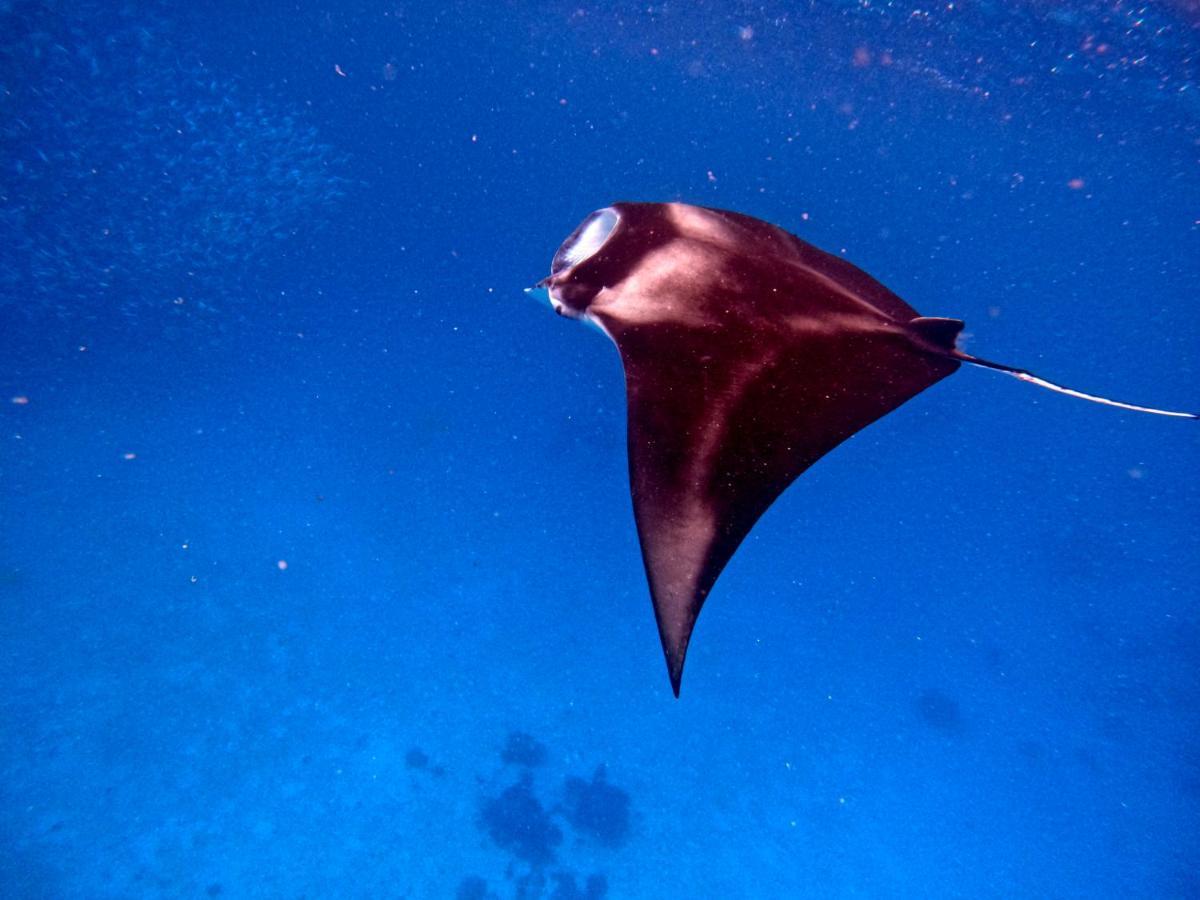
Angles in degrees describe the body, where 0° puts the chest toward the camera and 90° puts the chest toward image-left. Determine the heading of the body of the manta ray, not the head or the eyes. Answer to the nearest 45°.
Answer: approximately 90°
